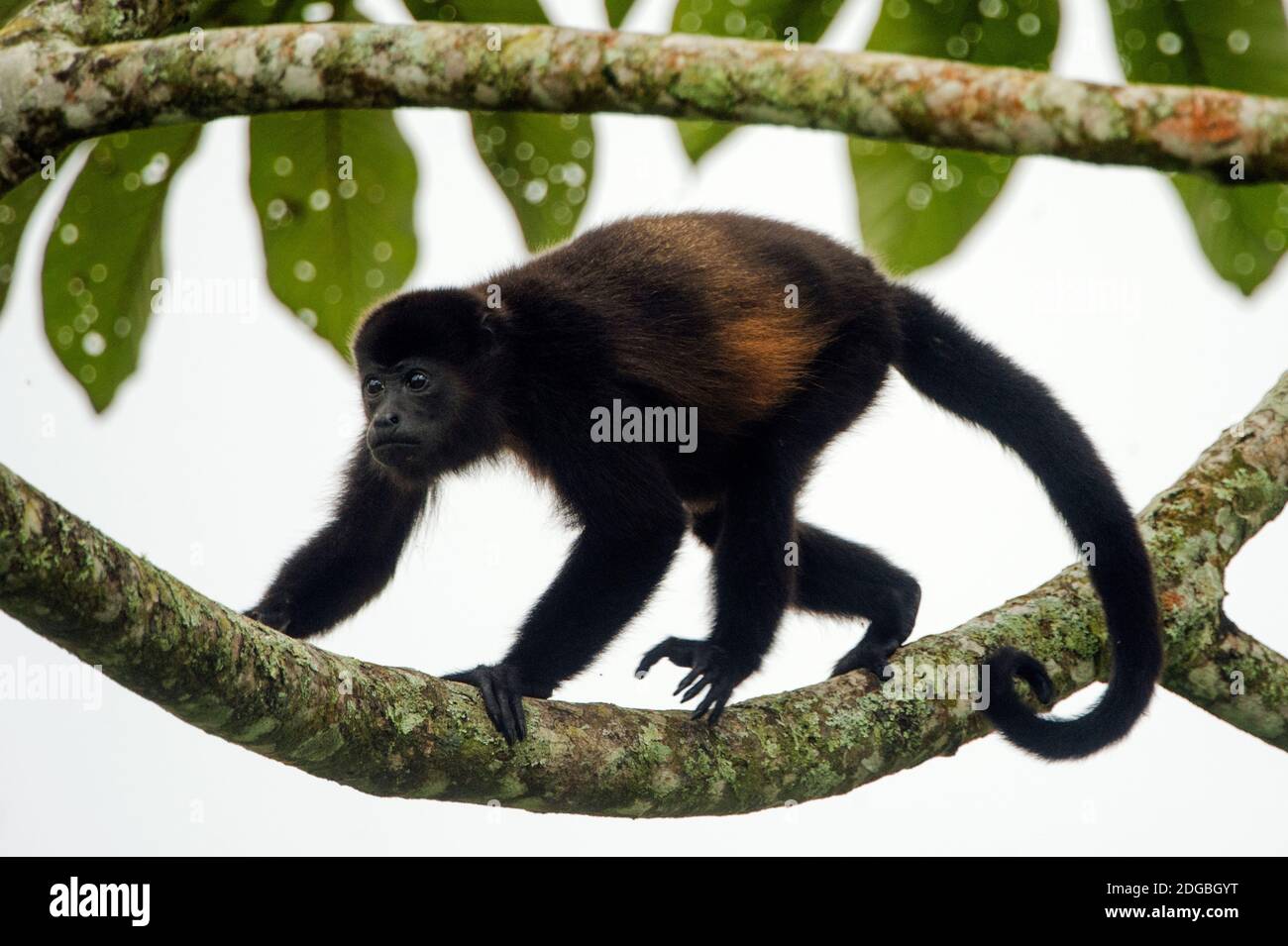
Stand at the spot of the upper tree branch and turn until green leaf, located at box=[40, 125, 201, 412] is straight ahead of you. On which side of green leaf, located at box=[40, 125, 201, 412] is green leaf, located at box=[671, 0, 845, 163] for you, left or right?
right

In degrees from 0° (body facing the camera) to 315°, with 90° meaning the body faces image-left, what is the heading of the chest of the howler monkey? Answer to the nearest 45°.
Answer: approximately 90°
